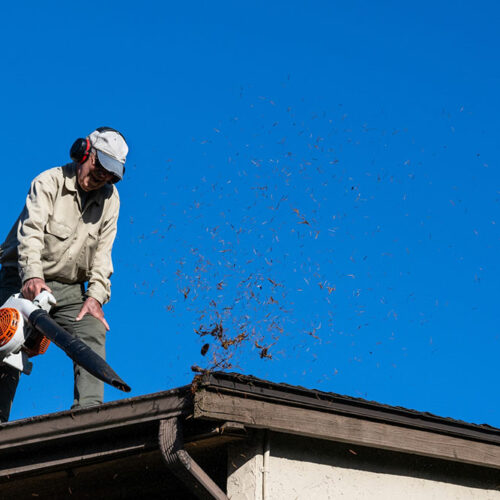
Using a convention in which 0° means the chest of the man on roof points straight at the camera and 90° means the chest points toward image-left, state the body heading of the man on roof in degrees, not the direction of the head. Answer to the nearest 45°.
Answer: approximately 315°
